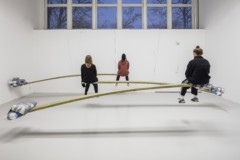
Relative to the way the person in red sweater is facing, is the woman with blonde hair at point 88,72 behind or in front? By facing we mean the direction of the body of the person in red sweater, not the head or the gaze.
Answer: behind

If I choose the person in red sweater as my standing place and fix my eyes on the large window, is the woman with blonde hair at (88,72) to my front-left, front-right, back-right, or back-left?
back-left

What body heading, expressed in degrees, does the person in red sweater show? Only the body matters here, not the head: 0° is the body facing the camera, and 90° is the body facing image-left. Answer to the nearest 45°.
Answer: approximately 180°
